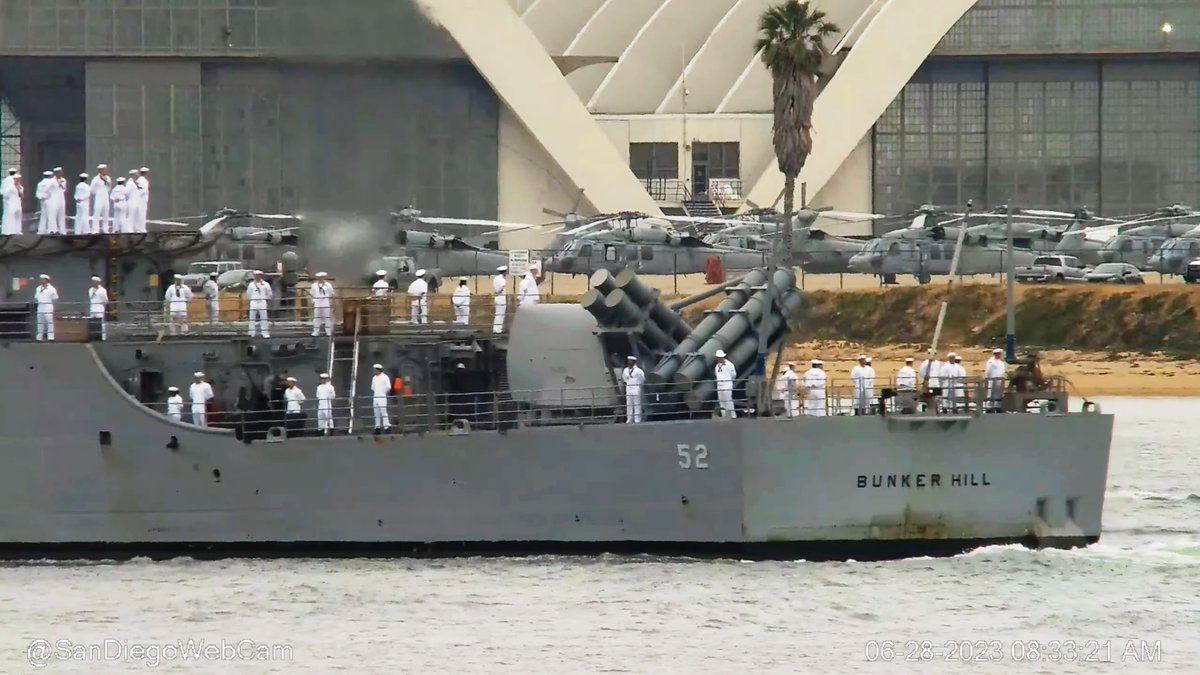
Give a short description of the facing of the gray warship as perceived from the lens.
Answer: facing away from the viewer and to the left of the viewer

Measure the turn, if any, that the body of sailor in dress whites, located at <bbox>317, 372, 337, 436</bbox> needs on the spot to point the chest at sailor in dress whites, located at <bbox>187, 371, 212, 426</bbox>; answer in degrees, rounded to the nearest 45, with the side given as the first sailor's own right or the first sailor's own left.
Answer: approximately 90° to the first sailor's own right

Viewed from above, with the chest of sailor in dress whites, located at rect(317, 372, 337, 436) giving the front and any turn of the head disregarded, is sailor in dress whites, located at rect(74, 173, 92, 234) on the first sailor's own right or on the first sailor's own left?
on the first sailor's own right

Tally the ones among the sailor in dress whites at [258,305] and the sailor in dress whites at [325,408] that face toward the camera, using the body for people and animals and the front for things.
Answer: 2

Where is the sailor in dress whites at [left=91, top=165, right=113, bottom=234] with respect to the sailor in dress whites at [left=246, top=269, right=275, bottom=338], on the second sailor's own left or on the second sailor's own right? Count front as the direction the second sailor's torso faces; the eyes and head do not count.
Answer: on the second sailor's own right

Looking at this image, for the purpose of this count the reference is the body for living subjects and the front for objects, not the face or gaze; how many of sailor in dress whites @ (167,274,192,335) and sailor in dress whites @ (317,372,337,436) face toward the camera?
2

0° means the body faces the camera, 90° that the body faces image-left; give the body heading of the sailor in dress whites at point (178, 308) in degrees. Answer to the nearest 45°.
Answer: approximately 0°
